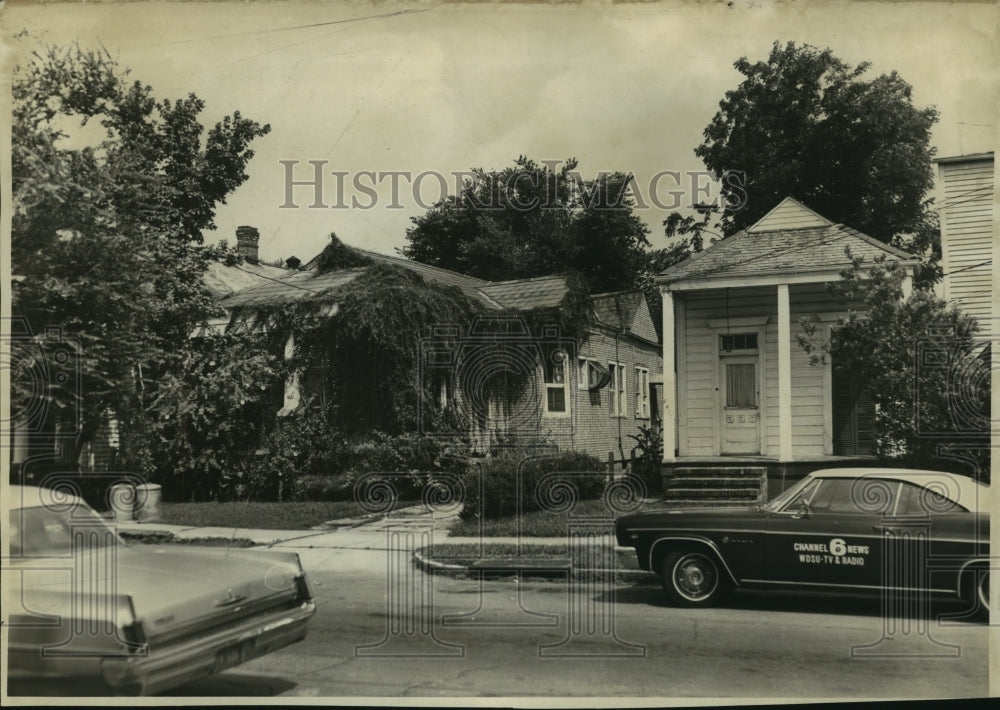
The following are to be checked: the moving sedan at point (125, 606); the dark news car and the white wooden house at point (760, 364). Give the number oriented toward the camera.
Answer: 1

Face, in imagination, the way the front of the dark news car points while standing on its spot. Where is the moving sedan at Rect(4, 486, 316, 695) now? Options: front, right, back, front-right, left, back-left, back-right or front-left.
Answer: front-left

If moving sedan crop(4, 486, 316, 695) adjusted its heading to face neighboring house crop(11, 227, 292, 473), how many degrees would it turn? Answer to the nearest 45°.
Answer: approximately 45° to its right

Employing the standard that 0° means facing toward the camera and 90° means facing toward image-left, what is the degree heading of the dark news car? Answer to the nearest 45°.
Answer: approximately 90°

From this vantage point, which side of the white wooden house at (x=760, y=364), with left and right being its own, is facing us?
front

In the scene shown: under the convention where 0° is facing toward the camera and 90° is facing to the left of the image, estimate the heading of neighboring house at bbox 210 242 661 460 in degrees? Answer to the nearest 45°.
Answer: approximately 45°

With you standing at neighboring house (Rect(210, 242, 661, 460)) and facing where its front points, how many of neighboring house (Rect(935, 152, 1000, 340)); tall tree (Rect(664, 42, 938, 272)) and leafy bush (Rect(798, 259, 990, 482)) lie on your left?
3

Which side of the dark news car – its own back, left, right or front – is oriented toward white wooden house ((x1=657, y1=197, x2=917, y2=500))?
right

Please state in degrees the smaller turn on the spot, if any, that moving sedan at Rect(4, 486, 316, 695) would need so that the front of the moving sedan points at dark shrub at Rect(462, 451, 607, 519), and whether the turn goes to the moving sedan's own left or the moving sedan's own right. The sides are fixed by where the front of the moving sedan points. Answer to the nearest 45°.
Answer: approximately 90° to the moving sedan's own right

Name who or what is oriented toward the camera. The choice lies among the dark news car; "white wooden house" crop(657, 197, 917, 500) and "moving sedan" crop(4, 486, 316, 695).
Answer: the white wooden house

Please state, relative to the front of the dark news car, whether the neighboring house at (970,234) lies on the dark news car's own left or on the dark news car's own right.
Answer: on the dark news car's own right

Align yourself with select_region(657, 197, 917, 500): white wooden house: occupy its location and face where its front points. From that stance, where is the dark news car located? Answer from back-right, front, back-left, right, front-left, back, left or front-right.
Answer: front

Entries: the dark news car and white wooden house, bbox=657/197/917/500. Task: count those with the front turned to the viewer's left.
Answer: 1

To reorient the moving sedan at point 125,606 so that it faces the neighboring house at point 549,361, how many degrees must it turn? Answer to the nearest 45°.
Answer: approximately 90° to its right
